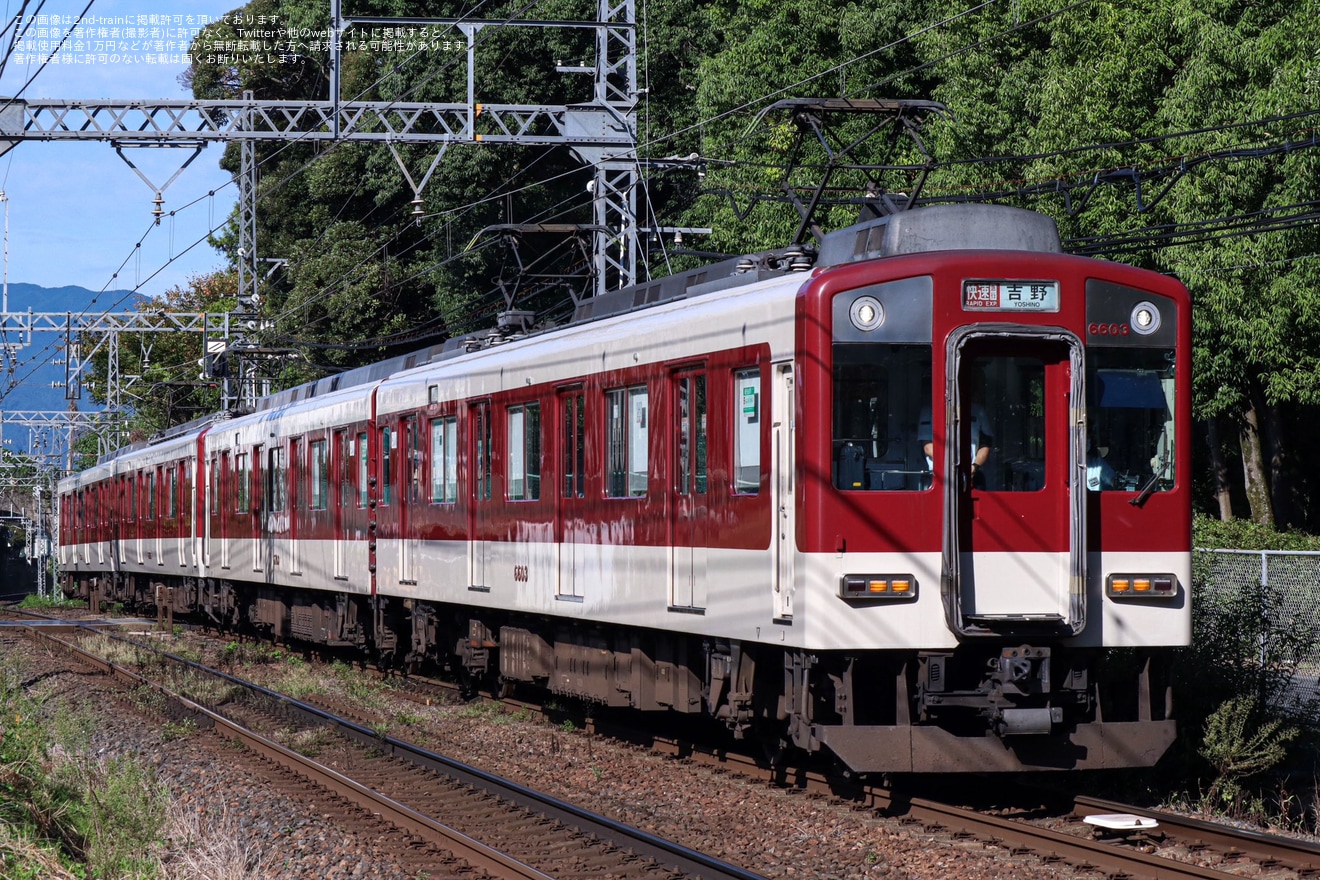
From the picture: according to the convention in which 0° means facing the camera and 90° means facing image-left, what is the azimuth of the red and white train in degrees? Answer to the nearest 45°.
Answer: approximately 315°
